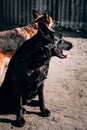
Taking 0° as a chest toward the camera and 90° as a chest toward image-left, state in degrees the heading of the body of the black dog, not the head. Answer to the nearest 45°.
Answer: approximately 315°

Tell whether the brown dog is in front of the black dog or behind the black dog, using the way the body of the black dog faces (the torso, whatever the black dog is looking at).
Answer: behind

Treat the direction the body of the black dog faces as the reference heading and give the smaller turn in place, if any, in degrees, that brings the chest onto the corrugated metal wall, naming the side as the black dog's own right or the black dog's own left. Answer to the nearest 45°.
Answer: approximately 135° to the black dog's own left
